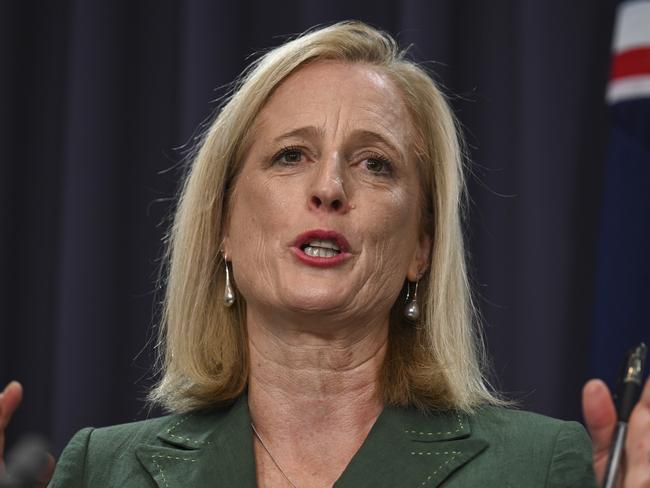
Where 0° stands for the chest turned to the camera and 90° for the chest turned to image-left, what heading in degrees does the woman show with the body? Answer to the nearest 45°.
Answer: approximately 0°

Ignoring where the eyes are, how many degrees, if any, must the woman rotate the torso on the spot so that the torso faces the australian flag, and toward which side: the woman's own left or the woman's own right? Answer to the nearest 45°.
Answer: approximately 135° to the woman's own left
